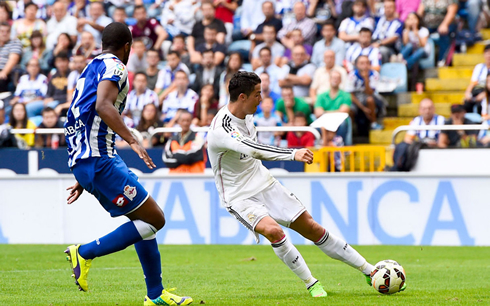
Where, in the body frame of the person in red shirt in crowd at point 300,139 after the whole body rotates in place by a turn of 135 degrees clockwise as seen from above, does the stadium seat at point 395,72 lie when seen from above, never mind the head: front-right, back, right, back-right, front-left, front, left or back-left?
right

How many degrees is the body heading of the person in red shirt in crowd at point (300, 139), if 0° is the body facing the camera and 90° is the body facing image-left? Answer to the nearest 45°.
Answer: approximately 0°

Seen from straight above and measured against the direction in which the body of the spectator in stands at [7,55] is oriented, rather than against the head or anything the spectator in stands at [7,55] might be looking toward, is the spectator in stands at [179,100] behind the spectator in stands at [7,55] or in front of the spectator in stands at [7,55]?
in front

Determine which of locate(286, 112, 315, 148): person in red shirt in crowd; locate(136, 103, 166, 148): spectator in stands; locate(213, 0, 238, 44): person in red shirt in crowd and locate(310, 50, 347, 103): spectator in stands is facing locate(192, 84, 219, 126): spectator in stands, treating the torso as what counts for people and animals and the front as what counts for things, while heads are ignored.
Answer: locate(213, 0, 238, 44): person in red shirt in crowd

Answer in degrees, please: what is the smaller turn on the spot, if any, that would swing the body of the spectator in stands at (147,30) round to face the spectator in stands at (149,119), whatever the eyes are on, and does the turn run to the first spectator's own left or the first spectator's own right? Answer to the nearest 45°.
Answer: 0° — they already face them

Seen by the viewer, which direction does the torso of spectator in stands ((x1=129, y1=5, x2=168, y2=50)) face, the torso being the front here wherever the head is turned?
toward the camera

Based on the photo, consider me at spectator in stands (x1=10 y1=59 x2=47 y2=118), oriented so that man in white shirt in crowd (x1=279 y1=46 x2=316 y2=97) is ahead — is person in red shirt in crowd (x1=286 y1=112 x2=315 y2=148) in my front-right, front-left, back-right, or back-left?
front-right

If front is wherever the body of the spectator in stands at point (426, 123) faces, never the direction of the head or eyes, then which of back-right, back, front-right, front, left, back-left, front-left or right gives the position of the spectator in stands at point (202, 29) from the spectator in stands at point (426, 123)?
back-right

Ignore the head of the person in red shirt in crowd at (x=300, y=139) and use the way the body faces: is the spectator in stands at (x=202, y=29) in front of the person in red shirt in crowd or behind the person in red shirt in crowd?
behind

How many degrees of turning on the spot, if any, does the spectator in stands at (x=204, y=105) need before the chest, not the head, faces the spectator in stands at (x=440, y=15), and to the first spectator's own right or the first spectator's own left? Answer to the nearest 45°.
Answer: approximately 90° to the first spectator's own left

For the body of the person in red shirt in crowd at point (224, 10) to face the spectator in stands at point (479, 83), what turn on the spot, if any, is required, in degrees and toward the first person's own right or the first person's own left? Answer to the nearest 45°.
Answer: approximately 45° to the first person's own left

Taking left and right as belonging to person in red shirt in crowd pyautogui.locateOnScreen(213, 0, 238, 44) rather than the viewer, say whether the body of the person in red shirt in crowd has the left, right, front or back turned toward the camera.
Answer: front

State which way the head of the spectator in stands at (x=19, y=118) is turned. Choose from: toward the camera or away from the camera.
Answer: toward the camera

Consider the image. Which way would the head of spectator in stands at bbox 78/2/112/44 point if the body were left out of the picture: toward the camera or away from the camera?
toward the camera

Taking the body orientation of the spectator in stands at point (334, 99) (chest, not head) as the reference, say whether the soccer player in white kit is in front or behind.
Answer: in front

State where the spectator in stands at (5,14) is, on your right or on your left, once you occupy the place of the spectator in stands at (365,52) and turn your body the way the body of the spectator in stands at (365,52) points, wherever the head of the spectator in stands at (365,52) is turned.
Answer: on your right
